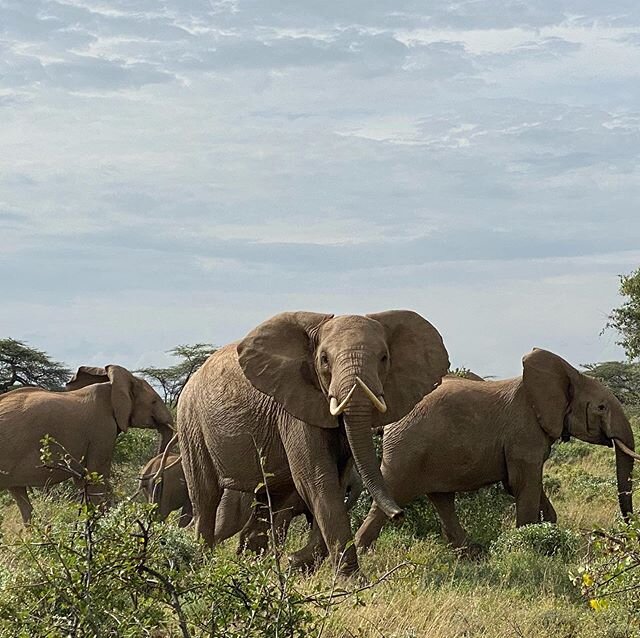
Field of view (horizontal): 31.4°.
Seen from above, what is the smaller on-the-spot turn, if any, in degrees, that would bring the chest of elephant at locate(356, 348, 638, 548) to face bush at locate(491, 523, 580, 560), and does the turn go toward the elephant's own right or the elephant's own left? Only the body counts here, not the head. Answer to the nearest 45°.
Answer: approximately 90° to the elephant's own right

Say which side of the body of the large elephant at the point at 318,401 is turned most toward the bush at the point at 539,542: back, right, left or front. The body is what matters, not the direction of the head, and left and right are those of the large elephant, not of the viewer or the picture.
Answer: left

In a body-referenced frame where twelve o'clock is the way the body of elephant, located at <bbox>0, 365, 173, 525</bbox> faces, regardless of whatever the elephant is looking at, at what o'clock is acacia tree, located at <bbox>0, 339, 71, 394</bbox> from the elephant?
The acacia tree is roughly at 9 o'clock from the elephant.

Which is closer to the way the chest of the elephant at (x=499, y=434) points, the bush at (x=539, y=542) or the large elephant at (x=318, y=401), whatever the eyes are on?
the bush

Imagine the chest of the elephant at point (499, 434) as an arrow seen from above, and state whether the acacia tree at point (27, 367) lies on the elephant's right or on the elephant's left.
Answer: on the elephant's left

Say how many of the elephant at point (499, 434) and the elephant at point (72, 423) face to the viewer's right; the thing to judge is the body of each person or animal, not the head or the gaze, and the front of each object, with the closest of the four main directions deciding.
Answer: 2

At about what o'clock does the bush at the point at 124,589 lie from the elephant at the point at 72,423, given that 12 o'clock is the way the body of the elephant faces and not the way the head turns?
The bush is roughly at 3 o'clock from the elephant.

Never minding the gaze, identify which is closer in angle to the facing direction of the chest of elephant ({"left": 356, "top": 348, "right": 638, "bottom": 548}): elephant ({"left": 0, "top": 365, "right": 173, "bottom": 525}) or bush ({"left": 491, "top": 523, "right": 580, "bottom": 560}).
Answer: the bush

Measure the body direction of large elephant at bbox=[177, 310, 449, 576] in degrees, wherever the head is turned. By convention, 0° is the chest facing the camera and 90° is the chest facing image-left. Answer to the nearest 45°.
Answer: approximately 315°

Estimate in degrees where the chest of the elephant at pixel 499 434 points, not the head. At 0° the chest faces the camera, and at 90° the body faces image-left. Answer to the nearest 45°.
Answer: approximately 270°

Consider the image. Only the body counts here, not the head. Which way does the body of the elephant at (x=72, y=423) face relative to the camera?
to the viewer's right
